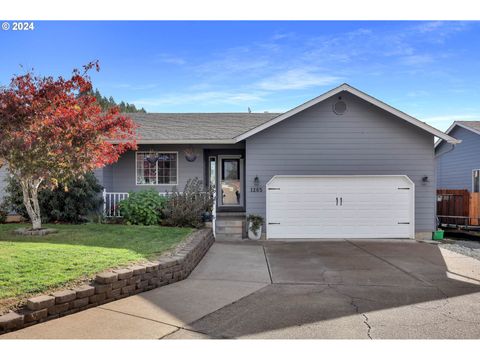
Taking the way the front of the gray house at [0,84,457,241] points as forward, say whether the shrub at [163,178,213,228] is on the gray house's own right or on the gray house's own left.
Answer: on the gray house's own right

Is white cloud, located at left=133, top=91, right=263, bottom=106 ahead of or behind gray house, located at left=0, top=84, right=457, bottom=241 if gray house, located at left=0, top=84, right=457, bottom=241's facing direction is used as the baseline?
behind

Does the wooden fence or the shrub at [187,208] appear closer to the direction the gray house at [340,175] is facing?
the shrub

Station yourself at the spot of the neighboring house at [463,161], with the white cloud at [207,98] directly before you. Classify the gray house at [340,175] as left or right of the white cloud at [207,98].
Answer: left

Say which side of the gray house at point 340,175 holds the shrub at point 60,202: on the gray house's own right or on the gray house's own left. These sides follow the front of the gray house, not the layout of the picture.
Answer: on the gray house's own right

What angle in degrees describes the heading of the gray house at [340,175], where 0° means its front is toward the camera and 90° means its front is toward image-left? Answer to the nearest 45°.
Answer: approximately 0°

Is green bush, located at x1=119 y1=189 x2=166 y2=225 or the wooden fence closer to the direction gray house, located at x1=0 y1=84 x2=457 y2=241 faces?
the green bush

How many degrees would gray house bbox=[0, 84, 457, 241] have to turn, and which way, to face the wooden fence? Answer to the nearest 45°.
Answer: approximately 135° to its left

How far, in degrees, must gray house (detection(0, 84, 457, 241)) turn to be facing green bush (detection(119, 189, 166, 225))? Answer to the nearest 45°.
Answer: approximately 90° to its right
